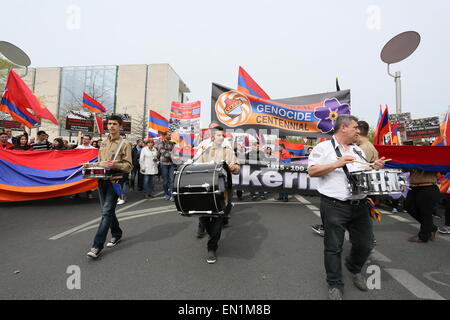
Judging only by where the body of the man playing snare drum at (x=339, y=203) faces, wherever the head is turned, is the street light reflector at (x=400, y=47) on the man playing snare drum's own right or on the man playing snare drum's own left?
on the man playing snare drum's own left

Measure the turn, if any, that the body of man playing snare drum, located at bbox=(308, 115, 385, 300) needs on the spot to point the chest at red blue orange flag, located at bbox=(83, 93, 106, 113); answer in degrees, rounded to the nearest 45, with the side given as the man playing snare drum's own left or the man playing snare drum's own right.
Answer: approximately 135° to the man playing snare drum's own right

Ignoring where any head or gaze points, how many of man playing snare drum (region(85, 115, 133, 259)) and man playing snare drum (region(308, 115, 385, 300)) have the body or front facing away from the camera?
0

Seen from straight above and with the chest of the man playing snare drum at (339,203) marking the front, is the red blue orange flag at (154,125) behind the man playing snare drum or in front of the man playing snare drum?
behind

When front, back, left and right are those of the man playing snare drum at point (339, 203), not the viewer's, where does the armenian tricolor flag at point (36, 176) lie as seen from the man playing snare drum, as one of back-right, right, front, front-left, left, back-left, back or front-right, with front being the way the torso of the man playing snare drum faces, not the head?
back-right

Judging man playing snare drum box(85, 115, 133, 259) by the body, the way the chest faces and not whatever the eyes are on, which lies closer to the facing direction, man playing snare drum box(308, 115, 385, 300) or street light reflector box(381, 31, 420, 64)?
the man playing snare drum

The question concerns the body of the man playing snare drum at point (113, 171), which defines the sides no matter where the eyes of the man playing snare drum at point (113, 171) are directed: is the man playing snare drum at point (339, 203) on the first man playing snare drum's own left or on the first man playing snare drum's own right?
on the first man playing snare drum's own left

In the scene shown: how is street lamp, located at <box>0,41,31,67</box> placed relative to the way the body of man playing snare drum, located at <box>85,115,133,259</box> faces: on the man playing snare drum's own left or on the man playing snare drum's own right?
on the man playing snare drum's own right

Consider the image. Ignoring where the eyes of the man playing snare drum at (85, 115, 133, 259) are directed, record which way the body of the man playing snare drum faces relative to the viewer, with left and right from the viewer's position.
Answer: facing the viewer and to the left of the viewer

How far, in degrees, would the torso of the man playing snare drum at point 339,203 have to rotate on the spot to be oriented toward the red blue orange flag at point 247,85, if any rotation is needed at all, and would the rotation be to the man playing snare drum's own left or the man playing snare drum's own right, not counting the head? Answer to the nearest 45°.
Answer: approximately 180°

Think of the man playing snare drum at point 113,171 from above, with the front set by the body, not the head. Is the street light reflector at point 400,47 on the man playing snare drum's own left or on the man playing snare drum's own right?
on the man playing snare drum's own left

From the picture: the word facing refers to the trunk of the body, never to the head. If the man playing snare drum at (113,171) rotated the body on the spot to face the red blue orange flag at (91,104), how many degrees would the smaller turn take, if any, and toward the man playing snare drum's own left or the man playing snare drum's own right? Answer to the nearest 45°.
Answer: approximately 135° to the man playing snare drum's own right
